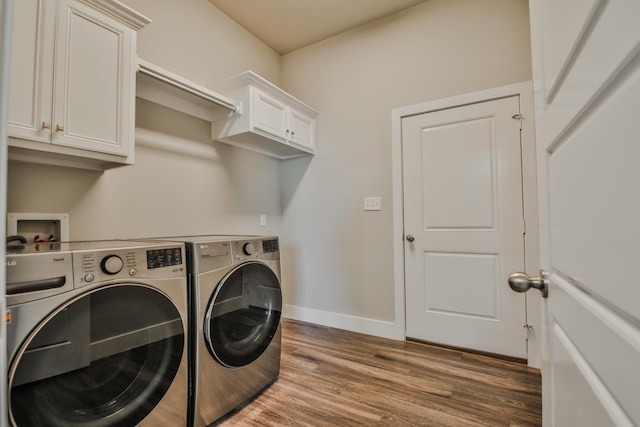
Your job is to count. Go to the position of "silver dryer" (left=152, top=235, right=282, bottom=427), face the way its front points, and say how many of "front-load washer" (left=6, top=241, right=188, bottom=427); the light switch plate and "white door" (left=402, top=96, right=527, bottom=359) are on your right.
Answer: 1

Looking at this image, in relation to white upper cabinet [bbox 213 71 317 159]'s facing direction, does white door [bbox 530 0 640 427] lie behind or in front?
in front

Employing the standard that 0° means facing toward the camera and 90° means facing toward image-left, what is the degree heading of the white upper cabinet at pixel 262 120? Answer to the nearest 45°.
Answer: approximately 315°

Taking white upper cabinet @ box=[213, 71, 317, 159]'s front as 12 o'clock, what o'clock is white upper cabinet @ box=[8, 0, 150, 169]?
white upper cabinet @ box=[8, 0, 150, 169] is roughly at 3 o'clock from white upper cabinet @ box=[213, 71, 317, 159].

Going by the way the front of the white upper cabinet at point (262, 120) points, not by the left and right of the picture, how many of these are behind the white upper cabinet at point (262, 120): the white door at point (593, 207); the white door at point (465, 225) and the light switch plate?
0

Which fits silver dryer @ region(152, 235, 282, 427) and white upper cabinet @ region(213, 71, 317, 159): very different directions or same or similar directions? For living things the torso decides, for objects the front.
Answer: same or similar directions

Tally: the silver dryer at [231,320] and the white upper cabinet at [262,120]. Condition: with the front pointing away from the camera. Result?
0

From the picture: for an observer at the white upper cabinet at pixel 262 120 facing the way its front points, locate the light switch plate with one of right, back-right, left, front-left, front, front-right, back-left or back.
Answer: front-left

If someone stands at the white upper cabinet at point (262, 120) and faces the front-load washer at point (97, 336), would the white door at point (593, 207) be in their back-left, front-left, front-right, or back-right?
front-left

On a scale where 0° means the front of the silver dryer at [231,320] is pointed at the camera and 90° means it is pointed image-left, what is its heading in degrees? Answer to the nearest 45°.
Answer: approximately 315°

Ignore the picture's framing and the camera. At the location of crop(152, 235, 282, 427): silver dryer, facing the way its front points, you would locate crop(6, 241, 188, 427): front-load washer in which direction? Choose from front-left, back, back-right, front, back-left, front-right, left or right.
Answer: right

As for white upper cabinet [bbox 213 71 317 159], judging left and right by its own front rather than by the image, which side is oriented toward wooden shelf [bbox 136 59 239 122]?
right
